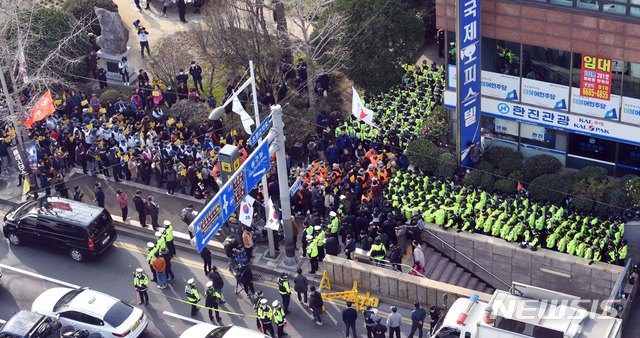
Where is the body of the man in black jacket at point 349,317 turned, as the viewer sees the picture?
away from the camera

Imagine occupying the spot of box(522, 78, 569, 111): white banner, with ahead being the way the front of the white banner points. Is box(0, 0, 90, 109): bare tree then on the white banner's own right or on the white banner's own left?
on the white banner's own right

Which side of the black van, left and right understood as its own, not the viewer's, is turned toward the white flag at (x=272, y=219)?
back

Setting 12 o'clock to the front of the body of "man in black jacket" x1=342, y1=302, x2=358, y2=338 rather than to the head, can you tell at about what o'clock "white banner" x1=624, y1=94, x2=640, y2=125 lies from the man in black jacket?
The white banner is roughly at 2 o'clock from the man in black jacket.

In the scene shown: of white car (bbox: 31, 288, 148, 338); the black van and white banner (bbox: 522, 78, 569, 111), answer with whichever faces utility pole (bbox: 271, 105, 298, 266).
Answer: the white banner

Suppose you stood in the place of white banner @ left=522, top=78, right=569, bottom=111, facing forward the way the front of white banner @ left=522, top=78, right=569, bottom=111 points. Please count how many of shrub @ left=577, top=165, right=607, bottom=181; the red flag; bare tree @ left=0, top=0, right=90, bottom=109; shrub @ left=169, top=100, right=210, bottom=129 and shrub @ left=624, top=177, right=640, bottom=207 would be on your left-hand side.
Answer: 2

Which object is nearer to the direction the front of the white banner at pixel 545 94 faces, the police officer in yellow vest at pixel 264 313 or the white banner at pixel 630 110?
the police officer in yellow vest

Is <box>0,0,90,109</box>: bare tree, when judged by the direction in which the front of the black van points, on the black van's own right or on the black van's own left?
on the black van's own right

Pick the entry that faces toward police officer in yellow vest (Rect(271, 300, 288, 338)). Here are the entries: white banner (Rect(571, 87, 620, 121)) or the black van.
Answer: the white banner

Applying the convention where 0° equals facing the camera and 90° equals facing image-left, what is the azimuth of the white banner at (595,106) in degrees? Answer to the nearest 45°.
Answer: approximately 45°

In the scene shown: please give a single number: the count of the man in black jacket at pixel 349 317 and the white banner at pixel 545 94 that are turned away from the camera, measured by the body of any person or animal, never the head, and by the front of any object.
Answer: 1

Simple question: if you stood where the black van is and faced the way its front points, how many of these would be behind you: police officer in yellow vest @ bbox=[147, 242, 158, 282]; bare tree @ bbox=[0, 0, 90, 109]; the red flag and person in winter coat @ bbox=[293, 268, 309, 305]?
2
